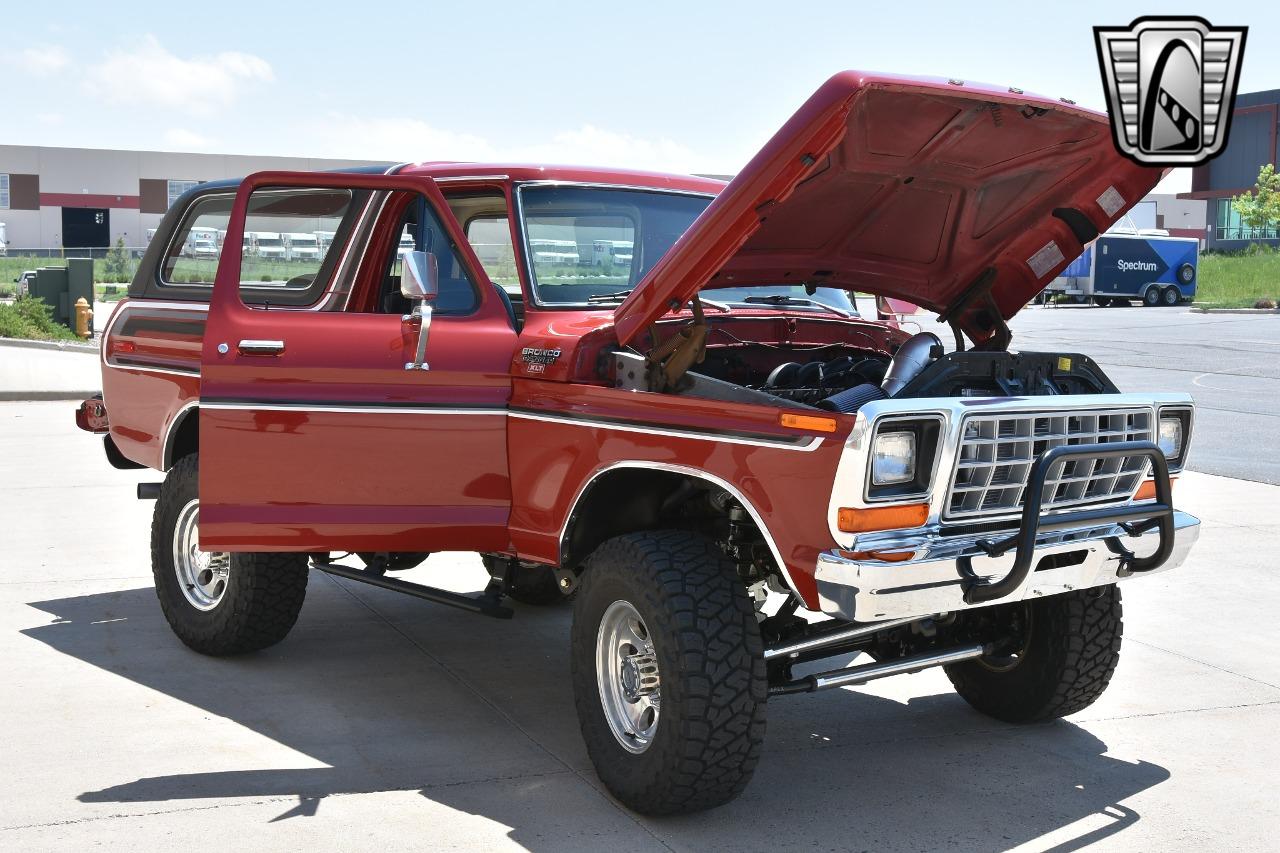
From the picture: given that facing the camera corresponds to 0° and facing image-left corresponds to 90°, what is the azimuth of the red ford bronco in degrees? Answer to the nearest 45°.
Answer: approximately 315°

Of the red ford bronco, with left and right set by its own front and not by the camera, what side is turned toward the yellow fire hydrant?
back
